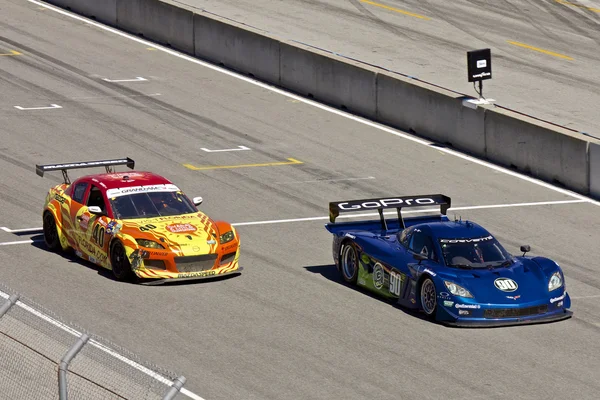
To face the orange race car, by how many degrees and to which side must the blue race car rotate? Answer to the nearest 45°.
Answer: approximately 135° to its right

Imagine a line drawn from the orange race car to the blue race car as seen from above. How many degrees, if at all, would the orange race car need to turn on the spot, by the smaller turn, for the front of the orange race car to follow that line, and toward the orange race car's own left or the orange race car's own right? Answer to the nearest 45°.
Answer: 0° — it already faces it

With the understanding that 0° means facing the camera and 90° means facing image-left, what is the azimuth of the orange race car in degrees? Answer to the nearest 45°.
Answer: approximately 315°

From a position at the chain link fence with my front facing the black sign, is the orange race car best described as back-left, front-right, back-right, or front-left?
front-left

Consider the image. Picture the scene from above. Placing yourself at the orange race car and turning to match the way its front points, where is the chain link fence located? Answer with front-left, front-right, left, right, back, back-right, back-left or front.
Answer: front-right

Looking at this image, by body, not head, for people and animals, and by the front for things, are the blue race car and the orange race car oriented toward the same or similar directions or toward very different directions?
same or similar directions

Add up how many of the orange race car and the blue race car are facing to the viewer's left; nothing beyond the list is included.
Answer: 0

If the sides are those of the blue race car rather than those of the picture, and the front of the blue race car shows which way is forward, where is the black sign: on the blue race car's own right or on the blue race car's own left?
on the blue race car's own left

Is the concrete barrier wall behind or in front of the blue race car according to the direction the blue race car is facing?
behind

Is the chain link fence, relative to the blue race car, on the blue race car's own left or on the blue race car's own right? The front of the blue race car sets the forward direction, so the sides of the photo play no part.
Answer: on the blue race car's own right

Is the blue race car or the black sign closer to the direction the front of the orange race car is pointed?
the blue race car

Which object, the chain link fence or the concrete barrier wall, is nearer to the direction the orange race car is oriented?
the chain link fence

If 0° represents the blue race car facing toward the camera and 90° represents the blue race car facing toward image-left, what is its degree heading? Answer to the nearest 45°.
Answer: approximately 315°

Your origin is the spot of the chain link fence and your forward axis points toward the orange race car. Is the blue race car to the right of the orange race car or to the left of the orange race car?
right
